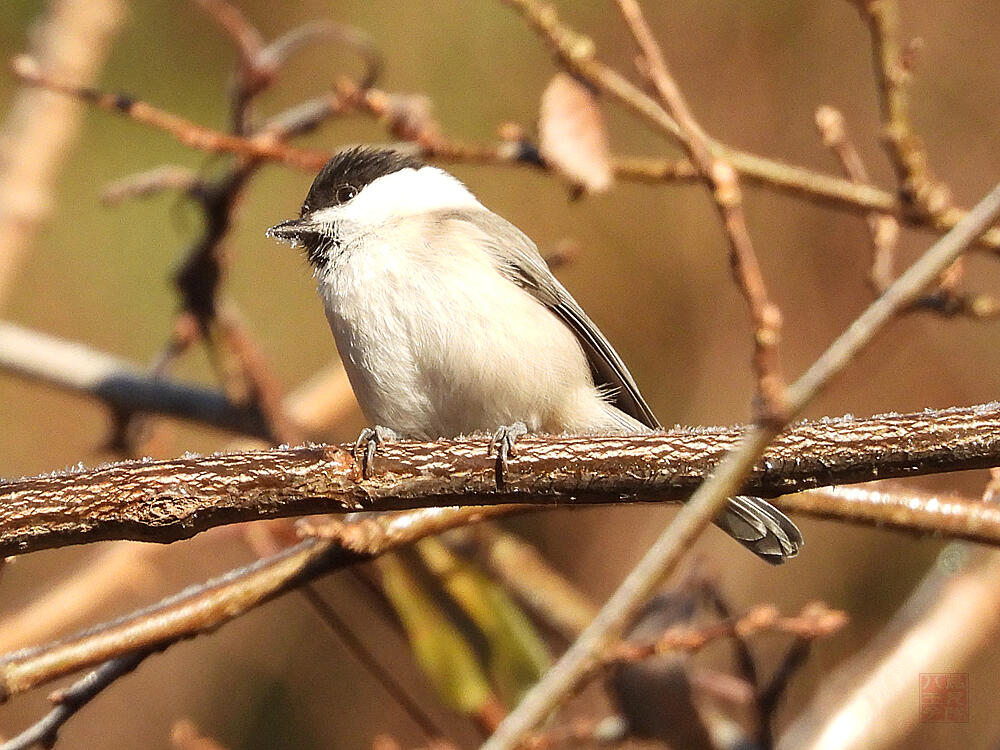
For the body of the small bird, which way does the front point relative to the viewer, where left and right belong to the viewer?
facing the viewer and to the left of the viewer

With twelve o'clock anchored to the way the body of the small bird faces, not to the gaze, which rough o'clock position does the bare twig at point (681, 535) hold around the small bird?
The bare twig is roughly at 8 o'clock from the small bird.

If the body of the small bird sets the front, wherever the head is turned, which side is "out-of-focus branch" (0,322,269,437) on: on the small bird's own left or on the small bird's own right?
on the small bird's own right

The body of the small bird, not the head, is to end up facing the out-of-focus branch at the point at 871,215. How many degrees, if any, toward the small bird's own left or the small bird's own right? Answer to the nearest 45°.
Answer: approximately 135° to the small bird's own left
